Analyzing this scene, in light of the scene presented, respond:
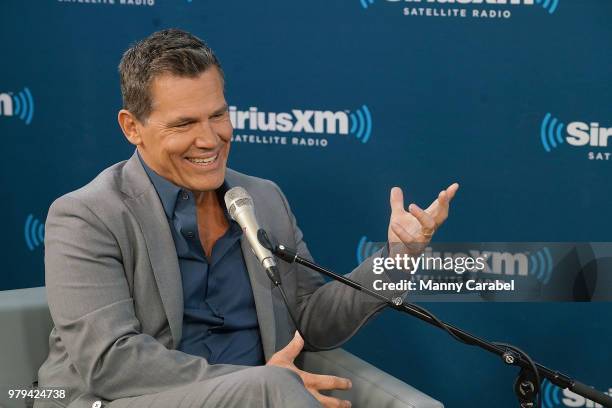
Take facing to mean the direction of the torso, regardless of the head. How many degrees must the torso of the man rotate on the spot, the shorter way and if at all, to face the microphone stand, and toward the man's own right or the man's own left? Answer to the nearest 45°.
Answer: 0° — they already face it

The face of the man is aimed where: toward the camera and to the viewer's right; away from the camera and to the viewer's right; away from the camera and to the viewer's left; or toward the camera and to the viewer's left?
toward the camera and to the viewer's right

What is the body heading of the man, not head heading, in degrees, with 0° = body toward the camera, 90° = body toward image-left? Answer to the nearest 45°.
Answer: approximately 315°
